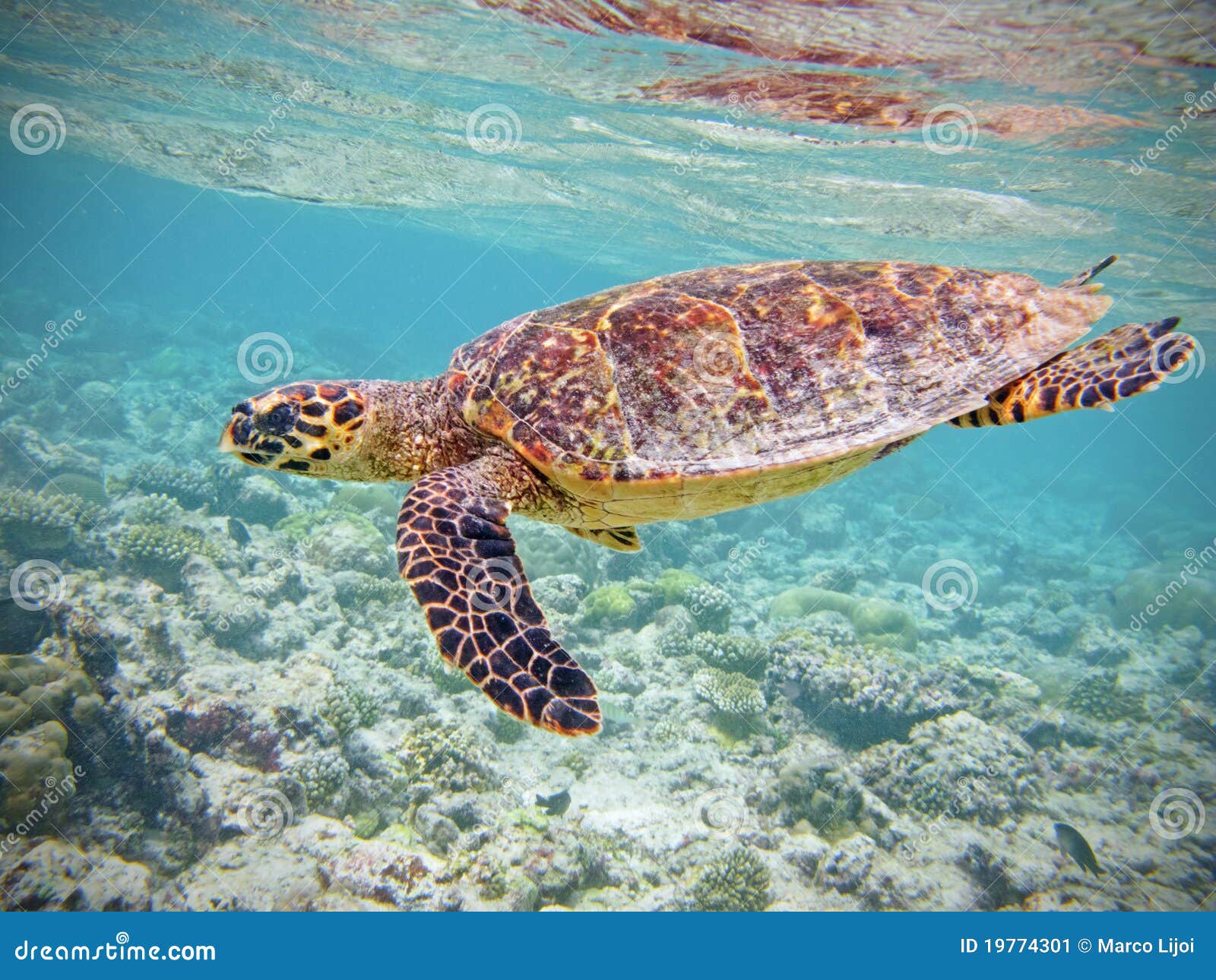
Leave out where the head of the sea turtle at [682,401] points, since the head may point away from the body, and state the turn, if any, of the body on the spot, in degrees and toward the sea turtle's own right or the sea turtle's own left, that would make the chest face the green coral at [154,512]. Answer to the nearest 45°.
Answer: approximately 45° to the sea turtle's own right

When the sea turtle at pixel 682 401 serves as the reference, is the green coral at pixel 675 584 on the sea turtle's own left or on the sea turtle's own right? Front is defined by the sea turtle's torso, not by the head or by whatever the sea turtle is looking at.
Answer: on the sea turtle's own right

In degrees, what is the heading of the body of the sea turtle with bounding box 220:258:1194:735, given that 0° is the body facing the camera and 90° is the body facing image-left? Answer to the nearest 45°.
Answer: approximately 90°

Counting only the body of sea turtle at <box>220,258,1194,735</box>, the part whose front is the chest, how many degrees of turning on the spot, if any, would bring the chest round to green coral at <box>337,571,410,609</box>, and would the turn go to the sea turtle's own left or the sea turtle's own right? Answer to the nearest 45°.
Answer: approximately 45° to the sea turtle's own right

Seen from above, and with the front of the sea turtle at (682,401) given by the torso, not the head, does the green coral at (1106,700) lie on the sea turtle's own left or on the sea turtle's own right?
on the sea turtle's own right

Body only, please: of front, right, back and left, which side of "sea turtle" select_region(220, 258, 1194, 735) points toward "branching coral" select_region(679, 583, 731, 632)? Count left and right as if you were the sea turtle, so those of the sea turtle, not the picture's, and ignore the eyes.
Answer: right

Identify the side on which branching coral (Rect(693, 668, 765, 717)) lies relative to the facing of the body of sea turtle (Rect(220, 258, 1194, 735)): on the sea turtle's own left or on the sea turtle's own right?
on the sea turtle's own right

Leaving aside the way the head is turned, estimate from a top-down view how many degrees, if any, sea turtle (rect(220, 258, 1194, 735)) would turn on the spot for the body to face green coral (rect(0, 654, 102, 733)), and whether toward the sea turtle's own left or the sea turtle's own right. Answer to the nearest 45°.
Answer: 0° — it already faces it

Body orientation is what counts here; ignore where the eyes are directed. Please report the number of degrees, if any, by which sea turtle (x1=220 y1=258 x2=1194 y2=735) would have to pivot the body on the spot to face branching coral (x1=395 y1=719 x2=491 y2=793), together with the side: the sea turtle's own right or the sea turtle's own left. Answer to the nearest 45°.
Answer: approximately 45° to the sea turtle's own right
